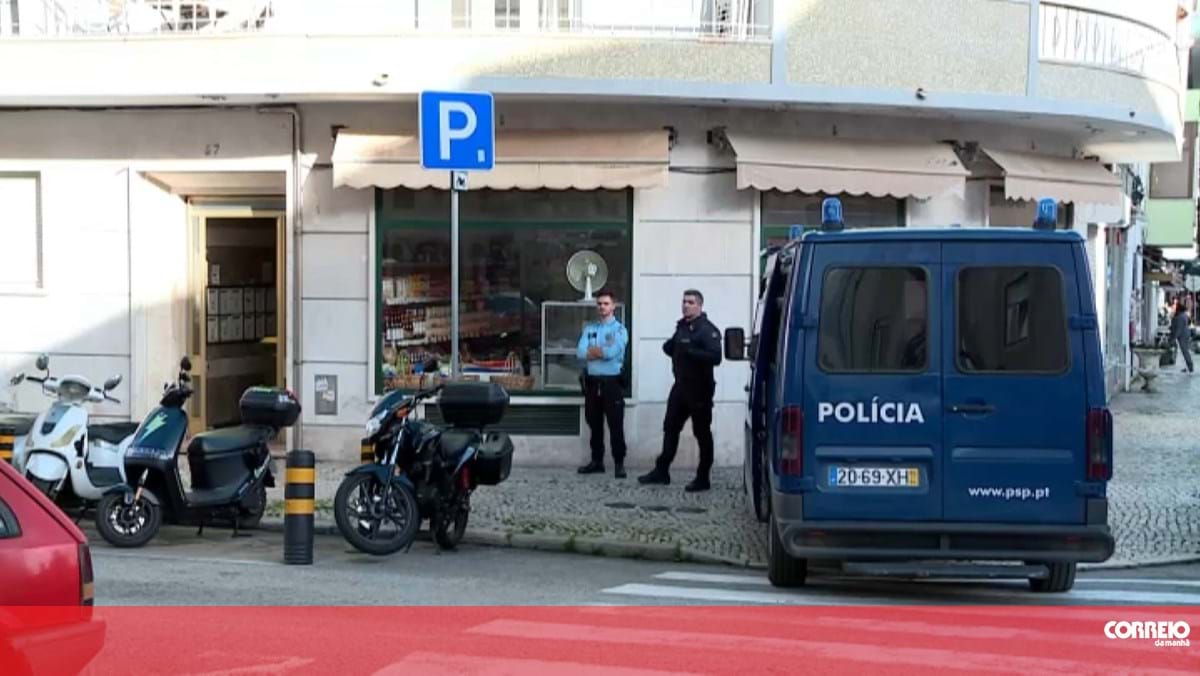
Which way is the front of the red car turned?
to the viewer's left

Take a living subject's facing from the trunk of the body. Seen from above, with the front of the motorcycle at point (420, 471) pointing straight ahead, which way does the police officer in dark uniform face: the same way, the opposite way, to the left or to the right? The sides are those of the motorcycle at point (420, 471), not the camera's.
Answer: the same way

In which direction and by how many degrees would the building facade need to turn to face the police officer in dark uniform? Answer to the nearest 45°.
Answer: approximately 45° to its left

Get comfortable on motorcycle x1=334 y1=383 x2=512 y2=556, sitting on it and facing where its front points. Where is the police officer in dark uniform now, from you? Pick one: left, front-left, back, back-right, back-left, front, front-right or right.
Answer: back

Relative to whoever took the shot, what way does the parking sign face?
facing the viewer

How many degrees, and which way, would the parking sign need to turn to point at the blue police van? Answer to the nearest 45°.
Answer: approximately 45° to its left

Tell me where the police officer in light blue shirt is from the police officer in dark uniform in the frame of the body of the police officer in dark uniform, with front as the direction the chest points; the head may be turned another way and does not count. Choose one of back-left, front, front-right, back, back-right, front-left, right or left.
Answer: right

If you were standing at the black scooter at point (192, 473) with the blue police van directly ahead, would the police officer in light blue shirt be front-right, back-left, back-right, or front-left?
front-left

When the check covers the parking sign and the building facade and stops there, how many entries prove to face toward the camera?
2

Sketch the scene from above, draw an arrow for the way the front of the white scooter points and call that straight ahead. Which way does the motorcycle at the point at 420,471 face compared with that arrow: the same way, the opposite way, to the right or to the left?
the same way

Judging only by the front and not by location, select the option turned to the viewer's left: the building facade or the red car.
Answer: the red car

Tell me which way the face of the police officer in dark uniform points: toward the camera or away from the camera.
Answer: toward the camera

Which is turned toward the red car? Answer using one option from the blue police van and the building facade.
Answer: the building facade

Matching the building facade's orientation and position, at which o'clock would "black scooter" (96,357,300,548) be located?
The black scooter is roughly at 1 o'clock from the building facade.

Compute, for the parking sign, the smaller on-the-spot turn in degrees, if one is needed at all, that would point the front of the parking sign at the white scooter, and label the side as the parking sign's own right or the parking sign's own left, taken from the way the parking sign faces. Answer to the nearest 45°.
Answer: approximately 90° to the parking sign's own right

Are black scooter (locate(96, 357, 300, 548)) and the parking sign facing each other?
no

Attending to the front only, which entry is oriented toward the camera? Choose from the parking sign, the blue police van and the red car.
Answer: the parking sign

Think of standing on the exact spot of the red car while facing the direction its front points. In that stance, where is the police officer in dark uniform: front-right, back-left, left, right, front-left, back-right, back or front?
back-right

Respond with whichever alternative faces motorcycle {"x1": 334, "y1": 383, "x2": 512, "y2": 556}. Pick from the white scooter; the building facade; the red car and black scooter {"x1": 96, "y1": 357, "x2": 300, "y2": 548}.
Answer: the building facade
